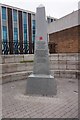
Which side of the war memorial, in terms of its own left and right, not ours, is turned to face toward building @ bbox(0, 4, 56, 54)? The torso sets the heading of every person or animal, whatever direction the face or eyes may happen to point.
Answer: back

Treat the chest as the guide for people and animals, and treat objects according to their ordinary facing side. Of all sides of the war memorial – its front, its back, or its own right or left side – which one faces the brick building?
back

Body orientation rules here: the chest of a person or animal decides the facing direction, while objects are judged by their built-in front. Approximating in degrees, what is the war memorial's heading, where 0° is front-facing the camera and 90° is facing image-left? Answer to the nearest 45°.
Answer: approximately 0°
